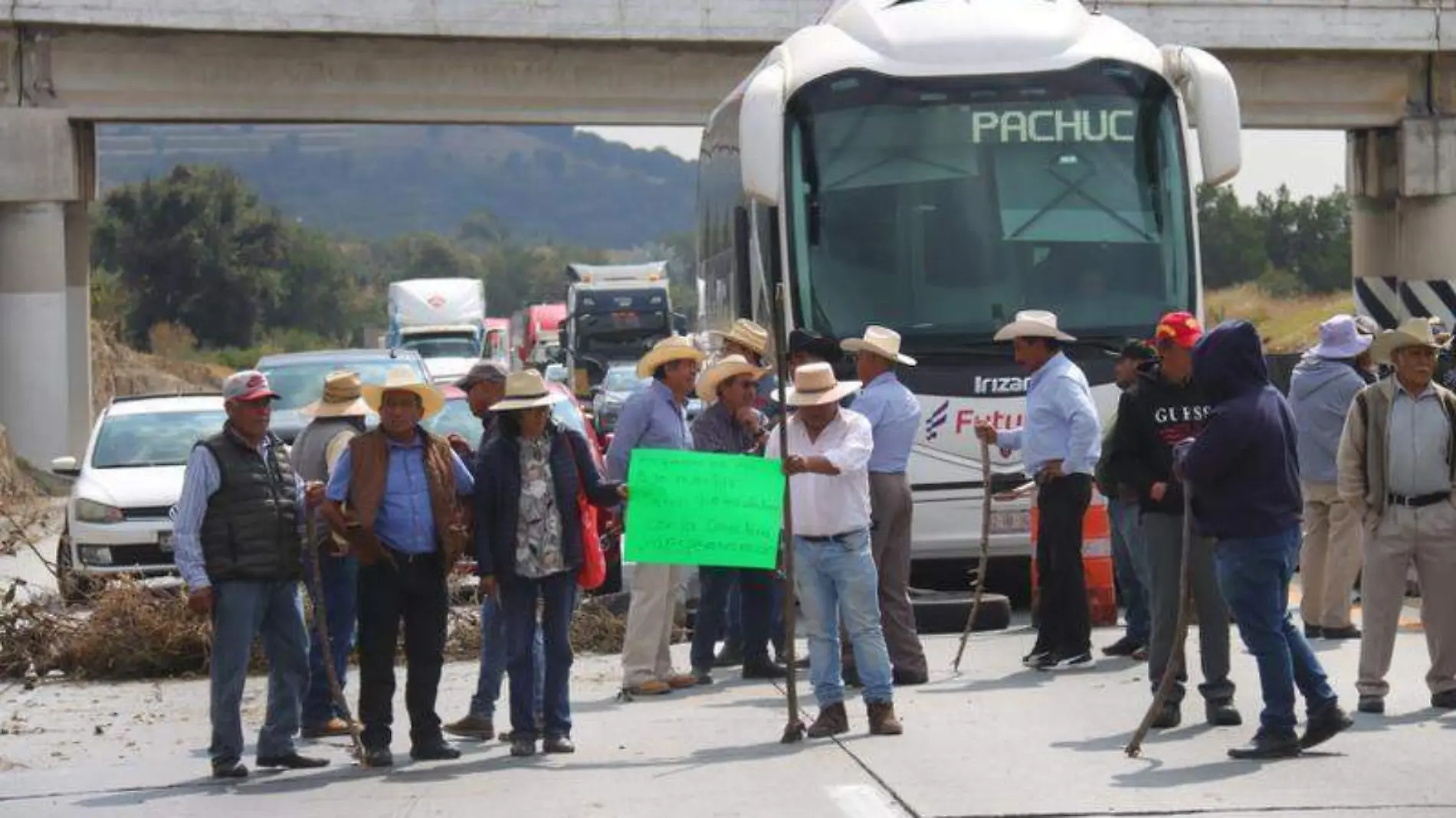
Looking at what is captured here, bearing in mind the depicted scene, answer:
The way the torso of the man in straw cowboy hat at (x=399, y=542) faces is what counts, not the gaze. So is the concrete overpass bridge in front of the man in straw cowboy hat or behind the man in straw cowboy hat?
behind

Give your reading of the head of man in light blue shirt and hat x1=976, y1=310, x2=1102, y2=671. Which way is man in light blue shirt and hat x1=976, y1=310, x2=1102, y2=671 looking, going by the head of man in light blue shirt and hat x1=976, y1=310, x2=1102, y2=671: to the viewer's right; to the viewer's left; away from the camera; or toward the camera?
to the viewer's left

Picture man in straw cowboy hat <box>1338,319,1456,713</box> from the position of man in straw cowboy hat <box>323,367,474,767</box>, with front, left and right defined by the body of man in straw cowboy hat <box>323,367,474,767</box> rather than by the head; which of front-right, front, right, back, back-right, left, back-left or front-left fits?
left

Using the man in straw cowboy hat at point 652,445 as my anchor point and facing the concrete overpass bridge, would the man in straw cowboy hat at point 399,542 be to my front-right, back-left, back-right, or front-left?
back-left

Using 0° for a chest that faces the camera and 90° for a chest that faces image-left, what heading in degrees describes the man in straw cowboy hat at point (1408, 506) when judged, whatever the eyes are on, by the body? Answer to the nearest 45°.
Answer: approximately 0°

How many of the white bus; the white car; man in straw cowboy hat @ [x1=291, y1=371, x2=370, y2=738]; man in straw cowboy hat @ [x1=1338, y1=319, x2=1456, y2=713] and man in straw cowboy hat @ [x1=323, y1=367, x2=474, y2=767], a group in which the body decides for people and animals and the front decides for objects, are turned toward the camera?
4

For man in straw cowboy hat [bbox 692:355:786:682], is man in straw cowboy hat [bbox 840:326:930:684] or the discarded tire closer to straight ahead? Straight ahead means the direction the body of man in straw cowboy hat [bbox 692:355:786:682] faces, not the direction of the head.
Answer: the man in straw cowboy hat

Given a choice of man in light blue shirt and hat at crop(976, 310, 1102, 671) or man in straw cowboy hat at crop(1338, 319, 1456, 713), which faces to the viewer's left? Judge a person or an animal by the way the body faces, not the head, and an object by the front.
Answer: the man in light blue shirt and hat

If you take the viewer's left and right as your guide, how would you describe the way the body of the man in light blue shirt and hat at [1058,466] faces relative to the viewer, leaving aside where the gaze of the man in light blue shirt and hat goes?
facing to the left of the viewer
